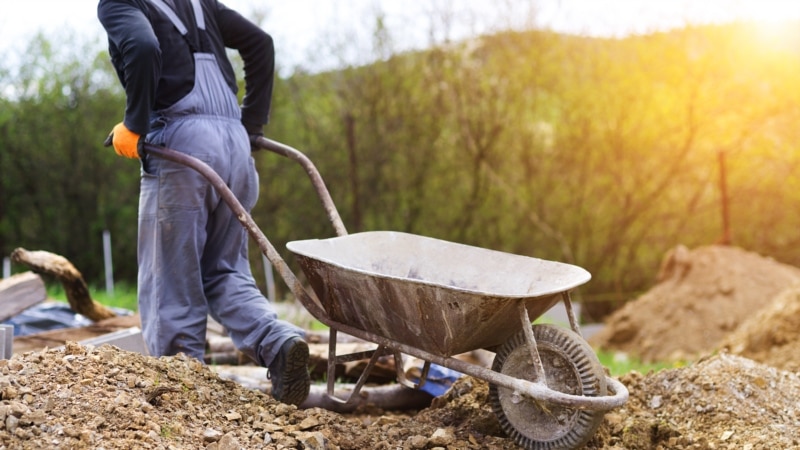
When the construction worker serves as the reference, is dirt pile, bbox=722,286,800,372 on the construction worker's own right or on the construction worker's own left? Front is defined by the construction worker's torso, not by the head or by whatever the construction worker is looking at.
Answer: on the construction worker's own right

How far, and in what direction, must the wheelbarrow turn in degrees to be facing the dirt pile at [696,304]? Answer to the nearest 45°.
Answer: approximately 90° to its left

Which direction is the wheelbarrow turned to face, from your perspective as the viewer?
facing the viewer and to the right of the viewer

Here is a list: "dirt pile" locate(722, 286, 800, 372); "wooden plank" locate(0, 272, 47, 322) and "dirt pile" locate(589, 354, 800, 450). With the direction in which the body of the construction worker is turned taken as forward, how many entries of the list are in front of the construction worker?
1
